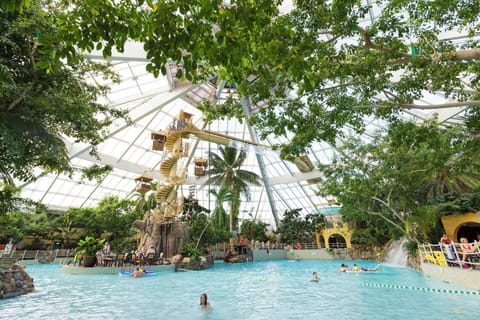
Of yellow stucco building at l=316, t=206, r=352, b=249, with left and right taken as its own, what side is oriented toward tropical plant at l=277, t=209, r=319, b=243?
right

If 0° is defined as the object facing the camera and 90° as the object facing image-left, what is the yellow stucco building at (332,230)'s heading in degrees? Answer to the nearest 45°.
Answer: approximately 0°

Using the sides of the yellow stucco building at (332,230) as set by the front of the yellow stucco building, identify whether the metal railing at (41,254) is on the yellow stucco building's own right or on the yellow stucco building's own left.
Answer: on the yellow stucco building's own right

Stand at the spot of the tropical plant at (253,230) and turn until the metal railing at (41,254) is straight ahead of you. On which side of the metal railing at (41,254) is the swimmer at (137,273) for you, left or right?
left

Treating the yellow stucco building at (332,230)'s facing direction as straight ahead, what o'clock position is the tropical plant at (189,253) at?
The tropical plant is roughly at 1 o'clock from the yellow stucco building.

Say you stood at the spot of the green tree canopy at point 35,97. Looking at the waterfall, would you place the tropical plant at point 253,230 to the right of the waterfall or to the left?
left

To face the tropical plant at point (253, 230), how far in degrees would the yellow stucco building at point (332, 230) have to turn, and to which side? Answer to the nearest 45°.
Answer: approximately 90° to its right
